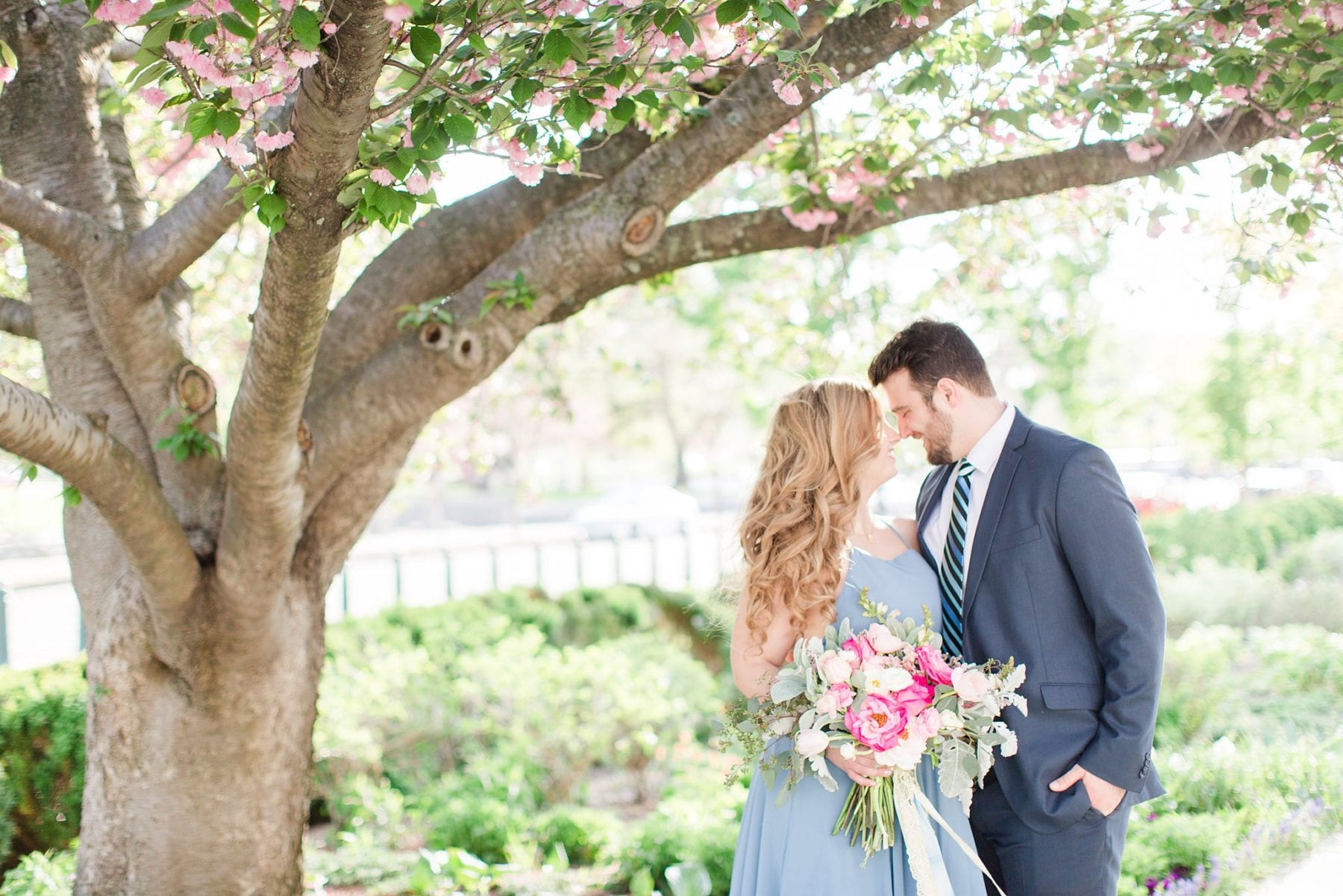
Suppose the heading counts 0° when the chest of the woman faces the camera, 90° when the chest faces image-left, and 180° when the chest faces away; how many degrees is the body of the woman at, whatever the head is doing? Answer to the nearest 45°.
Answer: approximately 315°

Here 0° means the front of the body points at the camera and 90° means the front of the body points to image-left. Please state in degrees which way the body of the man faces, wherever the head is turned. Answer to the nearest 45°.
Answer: approximately 45°

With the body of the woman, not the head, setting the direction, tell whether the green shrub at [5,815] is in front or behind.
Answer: behind

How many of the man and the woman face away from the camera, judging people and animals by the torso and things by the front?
0

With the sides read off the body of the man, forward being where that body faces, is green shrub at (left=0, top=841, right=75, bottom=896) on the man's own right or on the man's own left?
on the man's own right

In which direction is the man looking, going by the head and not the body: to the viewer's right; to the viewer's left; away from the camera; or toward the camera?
to the viewer's left

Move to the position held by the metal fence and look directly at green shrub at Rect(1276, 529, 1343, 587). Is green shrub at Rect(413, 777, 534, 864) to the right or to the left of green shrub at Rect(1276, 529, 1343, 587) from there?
right

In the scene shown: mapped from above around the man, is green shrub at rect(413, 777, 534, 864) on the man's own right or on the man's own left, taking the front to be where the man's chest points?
on the man's own right

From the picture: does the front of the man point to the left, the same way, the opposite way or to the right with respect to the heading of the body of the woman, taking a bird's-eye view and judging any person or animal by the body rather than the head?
to the right

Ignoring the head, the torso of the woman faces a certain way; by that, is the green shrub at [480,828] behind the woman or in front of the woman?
behind
